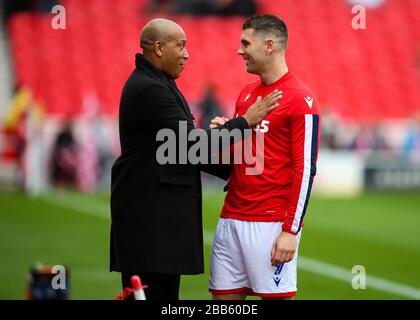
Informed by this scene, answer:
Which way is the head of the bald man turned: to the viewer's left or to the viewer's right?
to the viewer's right

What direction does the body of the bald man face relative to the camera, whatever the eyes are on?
to the viewer's right
